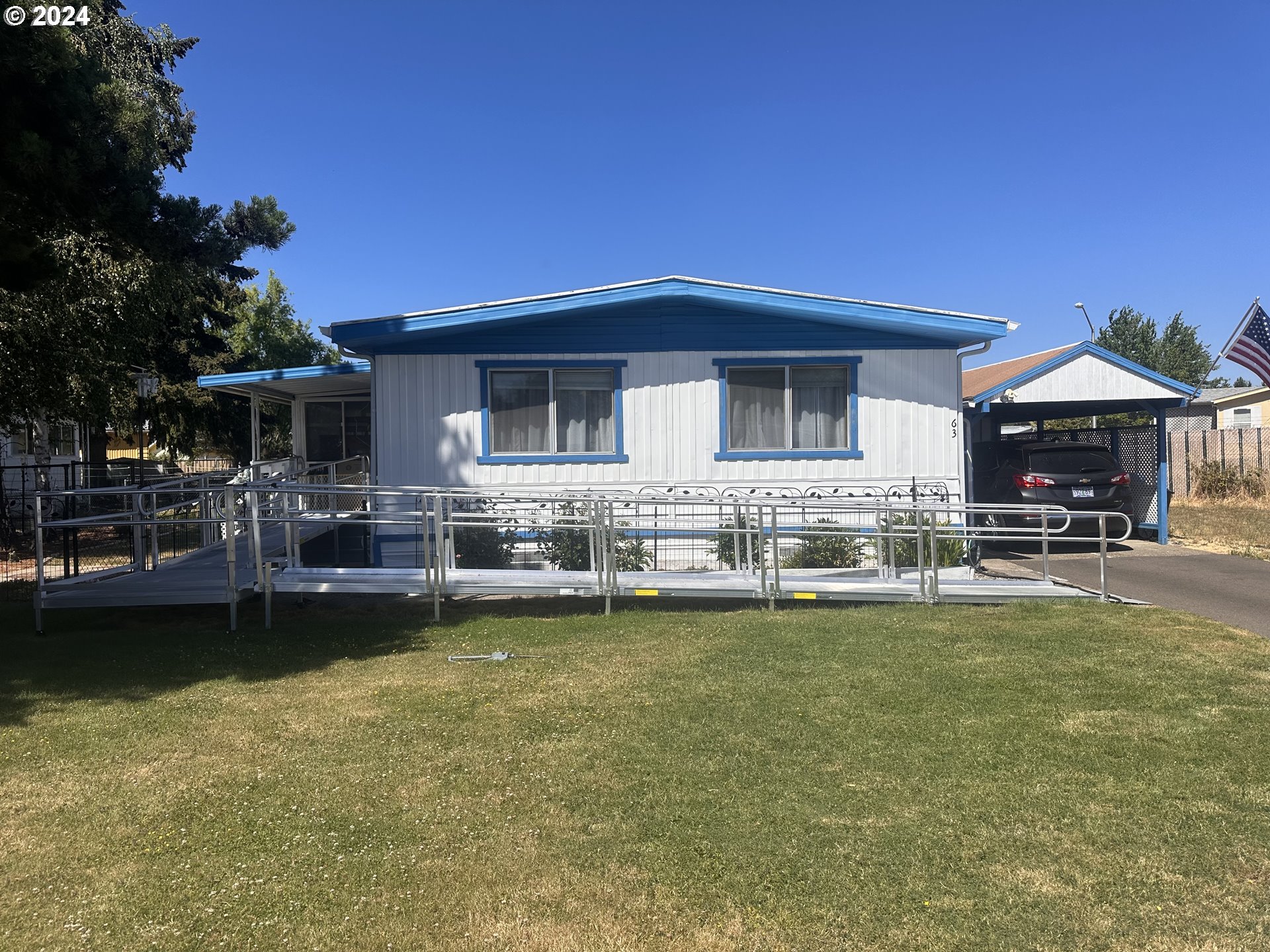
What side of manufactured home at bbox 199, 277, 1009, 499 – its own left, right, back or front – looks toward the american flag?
left

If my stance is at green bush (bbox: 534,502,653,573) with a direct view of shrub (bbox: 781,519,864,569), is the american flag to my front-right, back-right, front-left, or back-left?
front-left

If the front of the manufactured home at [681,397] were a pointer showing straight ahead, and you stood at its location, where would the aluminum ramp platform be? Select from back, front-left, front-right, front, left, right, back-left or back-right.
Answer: front

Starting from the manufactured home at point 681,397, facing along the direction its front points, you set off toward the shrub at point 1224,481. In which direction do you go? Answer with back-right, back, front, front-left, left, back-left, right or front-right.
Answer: back-left

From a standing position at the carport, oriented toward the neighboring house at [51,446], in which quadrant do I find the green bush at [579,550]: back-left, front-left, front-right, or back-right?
front-left

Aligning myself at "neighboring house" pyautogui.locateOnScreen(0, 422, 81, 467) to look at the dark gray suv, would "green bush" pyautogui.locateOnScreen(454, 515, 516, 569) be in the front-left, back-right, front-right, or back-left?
front-right

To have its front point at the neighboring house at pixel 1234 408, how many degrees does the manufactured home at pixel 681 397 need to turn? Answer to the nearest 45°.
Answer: approximately 135° to its left

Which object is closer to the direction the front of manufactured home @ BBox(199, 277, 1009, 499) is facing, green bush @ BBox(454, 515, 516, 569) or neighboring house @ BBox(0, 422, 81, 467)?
the green bush

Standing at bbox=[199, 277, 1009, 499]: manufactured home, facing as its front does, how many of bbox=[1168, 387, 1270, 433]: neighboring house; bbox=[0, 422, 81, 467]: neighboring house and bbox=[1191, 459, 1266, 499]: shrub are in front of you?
0

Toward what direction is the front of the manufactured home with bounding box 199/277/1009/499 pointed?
toward the camera

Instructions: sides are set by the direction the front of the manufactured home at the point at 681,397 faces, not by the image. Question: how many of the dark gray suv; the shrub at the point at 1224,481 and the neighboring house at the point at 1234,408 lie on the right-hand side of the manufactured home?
0

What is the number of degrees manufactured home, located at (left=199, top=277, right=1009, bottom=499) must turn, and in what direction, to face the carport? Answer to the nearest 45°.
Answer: approximately 90° to its left
